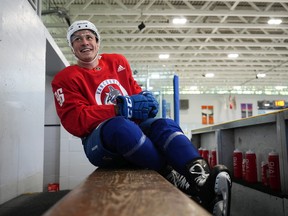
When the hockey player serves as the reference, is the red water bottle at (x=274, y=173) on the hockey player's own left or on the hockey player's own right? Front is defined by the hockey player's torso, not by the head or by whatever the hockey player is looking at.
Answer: on the hockey player's own left

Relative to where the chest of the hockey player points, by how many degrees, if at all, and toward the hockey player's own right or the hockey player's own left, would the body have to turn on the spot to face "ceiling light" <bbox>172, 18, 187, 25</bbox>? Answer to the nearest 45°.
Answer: approximately 135° to the hockey player's own left

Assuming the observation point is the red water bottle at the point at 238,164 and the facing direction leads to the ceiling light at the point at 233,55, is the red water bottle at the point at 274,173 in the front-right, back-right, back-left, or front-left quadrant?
back-right

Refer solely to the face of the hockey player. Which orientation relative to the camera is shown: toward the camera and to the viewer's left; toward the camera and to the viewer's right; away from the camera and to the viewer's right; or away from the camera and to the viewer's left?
toward the camera and to the viewer's right

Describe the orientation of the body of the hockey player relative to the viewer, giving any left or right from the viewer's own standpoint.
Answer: facing the viewer and to the right of the viewer

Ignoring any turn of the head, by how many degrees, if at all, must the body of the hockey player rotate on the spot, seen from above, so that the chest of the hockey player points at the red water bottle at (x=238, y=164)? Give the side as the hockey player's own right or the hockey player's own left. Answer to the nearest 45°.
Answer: approximately 90° to the hockey player's own left

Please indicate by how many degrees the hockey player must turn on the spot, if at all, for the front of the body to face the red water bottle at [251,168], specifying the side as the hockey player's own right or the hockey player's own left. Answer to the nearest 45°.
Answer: approximately 90° to the hockey player's own left

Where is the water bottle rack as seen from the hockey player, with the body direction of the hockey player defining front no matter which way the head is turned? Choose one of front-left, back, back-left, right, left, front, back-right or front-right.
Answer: left
